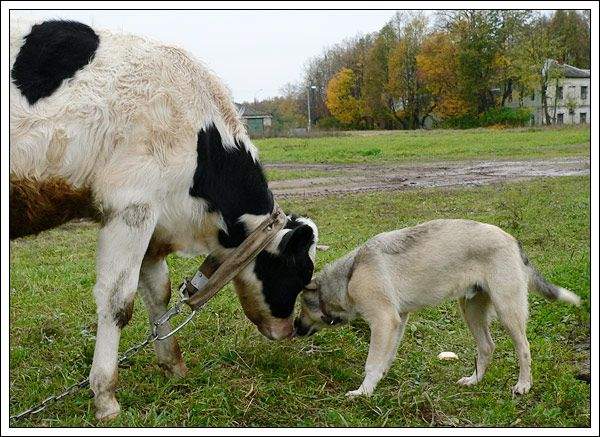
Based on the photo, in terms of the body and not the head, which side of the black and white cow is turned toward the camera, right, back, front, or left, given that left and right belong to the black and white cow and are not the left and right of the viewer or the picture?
right

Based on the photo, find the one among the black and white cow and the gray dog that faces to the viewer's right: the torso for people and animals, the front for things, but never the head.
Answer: the black and white cow

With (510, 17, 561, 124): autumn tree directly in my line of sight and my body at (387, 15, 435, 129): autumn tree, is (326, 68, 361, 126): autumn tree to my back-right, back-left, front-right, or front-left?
back-left

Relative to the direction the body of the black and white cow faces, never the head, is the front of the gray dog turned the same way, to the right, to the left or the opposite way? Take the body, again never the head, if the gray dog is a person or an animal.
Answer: the opposite way

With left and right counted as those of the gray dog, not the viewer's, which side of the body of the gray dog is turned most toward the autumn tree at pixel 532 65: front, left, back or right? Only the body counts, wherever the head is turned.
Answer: right

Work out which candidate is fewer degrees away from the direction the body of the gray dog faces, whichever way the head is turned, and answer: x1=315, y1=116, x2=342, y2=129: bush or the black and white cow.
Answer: the black and white cow

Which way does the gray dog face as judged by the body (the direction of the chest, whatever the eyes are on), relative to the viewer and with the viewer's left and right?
facing to the left of the viewer

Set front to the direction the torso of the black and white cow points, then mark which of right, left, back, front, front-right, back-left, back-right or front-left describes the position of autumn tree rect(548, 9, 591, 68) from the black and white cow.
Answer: front-left

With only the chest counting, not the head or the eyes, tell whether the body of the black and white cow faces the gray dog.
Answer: yes

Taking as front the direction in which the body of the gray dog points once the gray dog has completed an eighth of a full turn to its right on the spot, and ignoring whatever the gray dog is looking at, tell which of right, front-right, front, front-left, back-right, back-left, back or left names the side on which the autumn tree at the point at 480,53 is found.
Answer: front-right

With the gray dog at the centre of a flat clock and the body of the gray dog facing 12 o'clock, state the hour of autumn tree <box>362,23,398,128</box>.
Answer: The autumn tree is roughly at 3 o'clock from the gray dog.

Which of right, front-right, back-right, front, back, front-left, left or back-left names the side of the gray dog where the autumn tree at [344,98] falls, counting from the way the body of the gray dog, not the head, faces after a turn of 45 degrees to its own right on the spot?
front-right

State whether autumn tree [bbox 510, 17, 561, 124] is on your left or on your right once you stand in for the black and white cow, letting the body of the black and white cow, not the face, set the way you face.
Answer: on your left

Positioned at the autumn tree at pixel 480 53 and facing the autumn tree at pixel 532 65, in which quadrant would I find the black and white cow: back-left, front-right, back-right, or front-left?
back-right

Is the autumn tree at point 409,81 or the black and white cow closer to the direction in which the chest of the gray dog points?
the black and white cow
